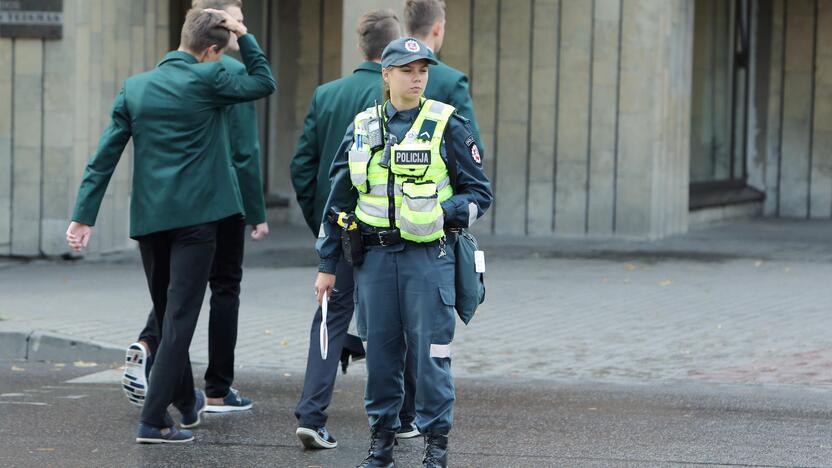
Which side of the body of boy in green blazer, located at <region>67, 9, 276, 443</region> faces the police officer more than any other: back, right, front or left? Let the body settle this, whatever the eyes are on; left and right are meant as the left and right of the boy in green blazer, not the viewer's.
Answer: right

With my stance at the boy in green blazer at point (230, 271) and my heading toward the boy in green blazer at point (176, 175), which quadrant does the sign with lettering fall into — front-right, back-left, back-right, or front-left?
back-right

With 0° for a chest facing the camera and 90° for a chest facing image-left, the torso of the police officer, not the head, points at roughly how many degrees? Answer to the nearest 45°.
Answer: approximately 0°

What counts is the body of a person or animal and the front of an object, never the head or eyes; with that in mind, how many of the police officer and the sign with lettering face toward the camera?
2

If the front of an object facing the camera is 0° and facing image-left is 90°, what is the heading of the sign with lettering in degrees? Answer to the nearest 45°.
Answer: approximately 0°

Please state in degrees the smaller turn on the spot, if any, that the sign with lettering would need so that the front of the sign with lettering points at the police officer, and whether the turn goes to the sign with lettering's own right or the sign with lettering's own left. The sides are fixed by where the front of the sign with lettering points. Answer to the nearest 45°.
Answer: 0° — it already faces them

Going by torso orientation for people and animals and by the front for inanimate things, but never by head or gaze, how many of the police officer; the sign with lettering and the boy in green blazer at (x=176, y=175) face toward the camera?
2

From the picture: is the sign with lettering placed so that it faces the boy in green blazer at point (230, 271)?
yes

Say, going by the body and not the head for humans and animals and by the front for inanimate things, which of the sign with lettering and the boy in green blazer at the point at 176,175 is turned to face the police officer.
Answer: the sign with lettering

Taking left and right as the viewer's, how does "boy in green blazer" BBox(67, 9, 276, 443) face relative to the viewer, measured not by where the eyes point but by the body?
facing away from the viewer and to the right of the viewer

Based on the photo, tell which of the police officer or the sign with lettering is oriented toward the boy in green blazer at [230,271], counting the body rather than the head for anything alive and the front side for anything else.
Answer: the sign with lettering

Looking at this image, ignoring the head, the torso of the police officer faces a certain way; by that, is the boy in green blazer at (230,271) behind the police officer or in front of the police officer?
behind

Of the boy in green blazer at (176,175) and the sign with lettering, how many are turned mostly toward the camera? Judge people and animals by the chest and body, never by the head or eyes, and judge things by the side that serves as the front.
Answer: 1
